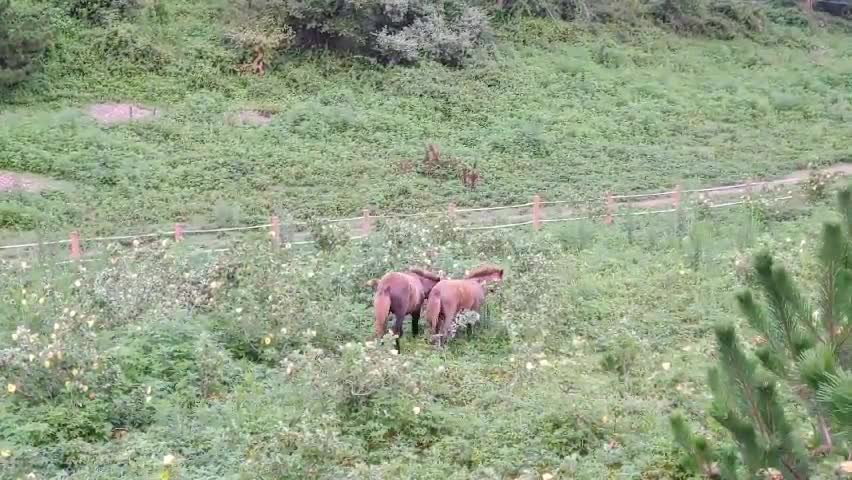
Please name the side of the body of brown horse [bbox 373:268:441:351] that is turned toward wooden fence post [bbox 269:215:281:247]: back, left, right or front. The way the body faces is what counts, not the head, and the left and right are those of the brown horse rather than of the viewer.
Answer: left

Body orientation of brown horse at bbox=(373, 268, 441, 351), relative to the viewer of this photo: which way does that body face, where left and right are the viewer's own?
facing away from the viewer and to the right of the viewer

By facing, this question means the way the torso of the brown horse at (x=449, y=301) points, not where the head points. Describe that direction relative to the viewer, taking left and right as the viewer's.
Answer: facing away from the viewer and to the right of the viewer

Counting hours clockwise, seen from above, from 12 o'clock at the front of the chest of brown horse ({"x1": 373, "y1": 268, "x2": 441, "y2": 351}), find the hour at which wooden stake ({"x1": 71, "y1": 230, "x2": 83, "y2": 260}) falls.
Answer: The wooden stake is roughly at 9 o'clock from the brown horse.

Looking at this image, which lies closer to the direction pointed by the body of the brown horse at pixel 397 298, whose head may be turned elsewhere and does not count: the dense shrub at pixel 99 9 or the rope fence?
the rope fence

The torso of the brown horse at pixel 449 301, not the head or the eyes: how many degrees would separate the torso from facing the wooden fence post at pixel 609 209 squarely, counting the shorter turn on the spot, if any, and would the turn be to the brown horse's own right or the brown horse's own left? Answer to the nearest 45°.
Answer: approximately 45° to the brown horse's own left

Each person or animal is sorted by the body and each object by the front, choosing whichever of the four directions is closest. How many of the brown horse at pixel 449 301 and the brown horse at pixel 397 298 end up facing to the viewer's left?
0

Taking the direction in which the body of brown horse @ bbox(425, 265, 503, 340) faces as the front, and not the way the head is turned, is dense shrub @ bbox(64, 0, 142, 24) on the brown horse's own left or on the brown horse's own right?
on the brown horse's own left
